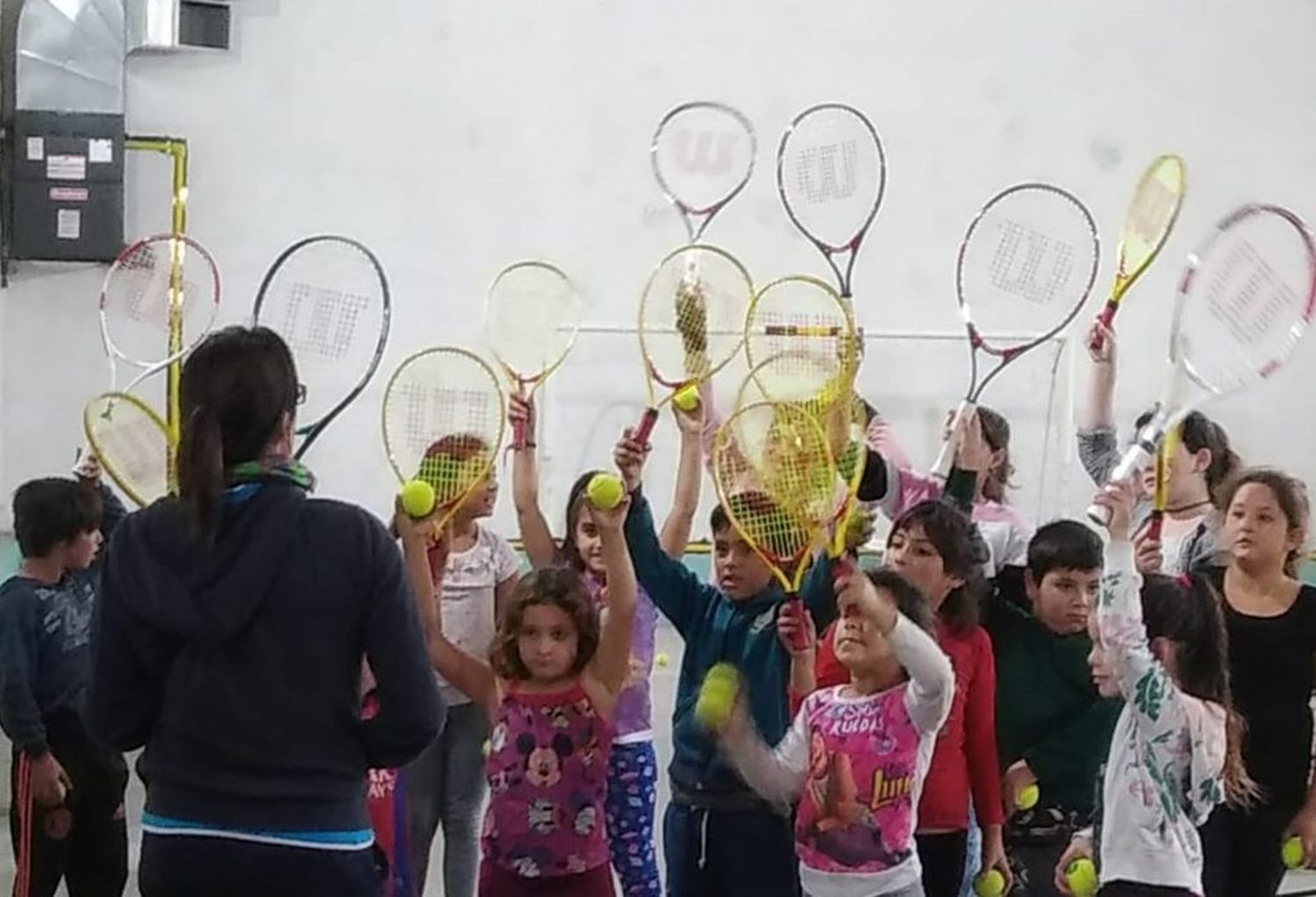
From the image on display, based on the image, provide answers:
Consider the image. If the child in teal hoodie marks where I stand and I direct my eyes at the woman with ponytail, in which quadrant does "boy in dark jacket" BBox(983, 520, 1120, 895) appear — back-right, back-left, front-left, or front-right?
back-left

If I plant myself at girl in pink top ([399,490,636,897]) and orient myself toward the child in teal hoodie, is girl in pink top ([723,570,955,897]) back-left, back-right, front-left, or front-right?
front-right

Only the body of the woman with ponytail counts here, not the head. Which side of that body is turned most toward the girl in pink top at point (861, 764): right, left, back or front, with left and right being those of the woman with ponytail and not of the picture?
right

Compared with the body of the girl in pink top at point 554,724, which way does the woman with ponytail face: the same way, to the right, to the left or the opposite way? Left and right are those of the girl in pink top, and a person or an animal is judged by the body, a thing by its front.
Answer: the opposite way

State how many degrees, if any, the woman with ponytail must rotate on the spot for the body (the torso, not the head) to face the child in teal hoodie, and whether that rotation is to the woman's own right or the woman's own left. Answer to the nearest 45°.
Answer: approximately 45° to the woman's own right

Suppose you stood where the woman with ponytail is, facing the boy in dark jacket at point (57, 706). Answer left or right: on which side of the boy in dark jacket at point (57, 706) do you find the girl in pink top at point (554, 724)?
right

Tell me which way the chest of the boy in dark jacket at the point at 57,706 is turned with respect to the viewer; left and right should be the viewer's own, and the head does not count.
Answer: facing the viewer and to the right of the viewer

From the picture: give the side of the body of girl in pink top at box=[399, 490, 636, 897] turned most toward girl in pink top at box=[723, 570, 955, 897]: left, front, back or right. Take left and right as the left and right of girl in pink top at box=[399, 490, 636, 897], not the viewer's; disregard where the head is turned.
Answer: left

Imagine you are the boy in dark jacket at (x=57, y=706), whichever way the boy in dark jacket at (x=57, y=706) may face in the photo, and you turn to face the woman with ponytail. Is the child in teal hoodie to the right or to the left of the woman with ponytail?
left

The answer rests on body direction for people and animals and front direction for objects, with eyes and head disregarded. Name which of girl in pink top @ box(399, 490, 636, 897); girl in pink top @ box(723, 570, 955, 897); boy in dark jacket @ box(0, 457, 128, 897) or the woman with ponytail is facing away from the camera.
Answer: the woman with ponytail

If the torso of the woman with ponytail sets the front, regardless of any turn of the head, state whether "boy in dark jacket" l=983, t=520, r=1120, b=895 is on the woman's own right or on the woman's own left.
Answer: on the woman's own right

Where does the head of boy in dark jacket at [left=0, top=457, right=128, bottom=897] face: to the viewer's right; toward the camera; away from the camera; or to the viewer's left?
to the viewer's right

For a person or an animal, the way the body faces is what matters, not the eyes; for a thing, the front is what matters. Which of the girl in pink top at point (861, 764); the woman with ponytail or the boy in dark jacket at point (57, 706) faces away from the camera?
the woman with ponytail

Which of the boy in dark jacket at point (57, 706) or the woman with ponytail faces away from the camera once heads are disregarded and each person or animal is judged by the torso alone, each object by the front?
the woman with ponytail

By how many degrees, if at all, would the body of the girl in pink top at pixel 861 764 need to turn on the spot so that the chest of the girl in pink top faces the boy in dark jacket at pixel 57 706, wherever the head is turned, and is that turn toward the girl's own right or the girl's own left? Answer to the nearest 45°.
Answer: approximately 45° to the girl's own right

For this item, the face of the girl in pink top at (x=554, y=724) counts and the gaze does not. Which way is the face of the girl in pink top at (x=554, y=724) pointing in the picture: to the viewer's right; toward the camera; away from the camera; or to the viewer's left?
toward the camera

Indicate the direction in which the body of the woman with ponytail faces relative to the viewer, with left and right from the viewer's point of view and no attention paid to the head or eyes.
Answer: facing away from the viewer

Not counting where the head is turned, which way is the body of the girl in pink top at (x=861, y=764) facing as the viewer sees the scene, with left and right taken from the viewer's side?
facing the viewer and to the left of the viewer

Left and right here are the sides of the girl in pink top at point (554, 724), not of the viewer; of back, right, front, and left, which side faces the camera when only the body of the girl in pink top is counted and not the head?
front

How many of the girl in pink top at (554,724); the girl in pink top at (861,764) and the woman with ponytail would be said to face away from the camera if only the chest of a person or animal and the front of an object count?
1
